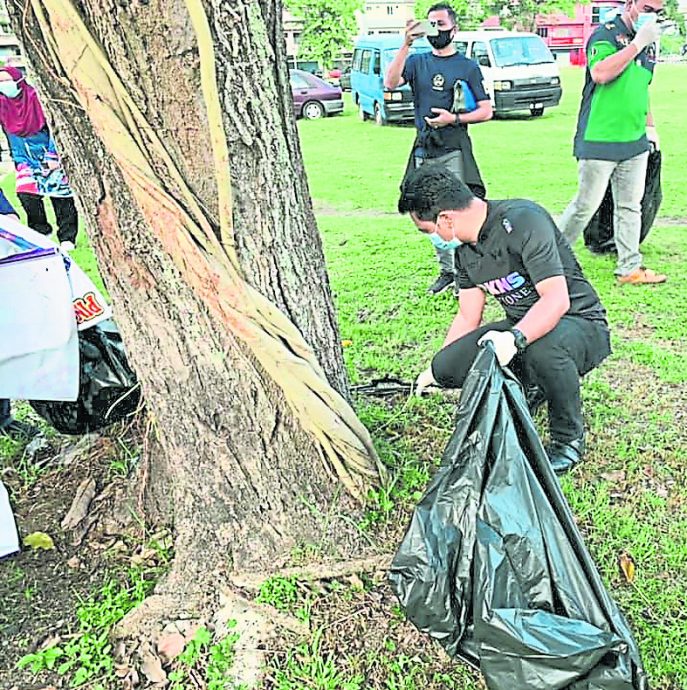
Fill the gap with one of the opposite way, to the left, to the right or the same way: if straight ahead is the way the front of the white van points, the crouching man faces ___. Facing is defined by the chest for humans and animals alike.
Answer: to the right

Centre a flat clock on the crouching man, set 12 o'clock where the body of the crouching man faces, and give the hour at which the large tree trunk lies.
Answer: The large tree trunk is roughly at 12 o'clock from the crouching man.

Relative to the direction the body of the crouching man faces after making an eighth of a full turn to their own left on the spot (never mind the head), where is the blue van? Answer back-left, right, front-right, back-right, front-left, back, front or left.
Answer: back

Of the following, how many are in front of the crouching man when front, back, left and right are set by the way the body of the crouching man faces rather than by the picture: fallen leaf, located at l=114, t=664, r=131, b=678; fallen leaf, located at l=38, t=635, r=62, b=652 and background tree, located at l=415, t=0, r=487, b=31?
2

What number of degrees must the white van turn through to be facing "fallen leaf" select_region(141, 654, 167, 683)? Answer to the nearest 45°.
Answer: approximately 45° to its right

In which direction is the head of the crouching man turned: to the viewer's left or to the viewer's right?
to the viewer's left

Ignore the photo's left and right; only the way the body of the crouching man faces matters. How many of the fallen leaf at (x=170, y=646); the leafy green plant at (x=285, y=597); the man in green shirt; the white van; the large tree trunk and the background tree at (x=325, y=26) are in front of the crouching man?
3

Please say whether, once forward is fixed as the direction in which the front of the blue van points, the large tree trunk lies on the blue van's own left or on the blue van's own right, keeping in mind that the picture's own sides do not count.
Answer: on the blue van's own right
